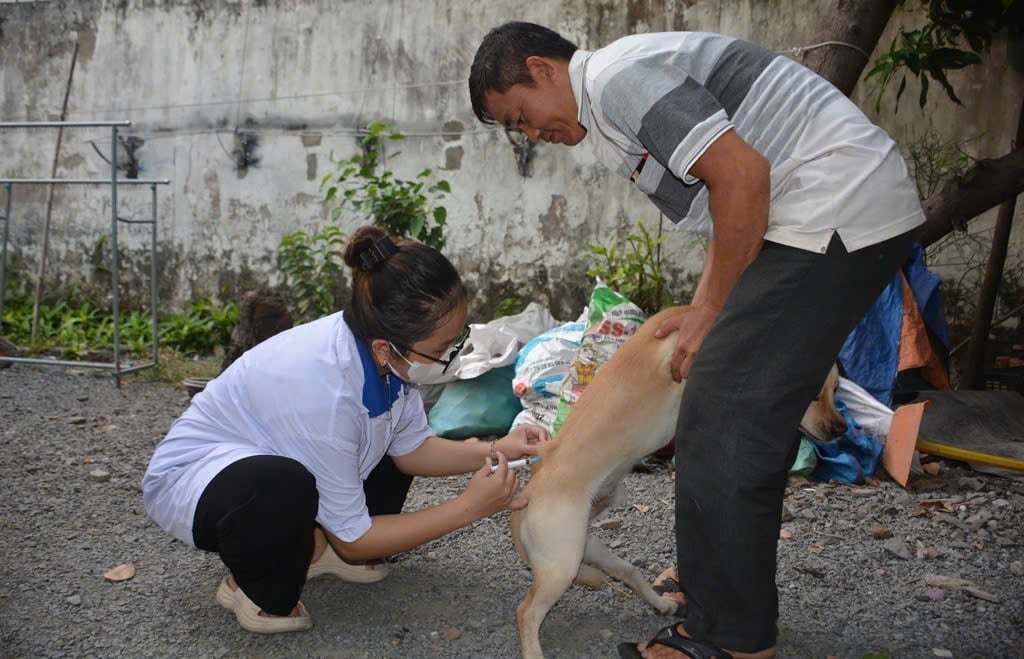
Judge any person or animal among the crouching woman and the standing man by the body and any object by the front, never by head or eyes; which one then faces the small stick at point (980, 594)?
the crouching woman

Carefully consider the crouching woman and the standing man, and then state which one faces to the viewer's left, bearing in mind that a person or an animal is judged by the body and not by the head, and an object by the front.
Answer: the standing man

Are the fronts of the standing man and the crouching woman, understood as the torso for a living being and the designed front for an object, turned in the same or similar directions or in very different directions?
very different directions

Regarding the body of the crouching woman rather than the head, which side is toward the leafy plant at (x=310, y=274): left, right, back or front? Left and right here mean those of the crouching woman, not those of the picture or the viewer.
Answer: left

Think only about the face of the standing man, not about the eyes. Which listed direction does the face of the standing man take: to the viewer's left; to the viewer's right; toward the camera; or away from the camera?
to the viewer's left

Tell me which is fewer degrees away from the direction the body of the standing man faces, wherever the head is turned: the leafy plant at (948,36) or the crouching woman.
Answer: the crouching woman

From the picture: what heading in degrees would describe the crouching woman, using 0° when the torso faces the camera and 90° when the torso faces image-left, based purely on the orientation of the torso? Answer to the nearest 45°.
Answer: approximately 270°

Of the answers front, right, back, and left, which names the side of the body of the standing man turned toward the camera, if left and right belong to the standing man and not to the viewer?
left

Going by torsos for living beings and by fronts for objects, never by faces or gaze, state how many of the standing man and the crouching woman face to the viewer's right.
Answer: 1

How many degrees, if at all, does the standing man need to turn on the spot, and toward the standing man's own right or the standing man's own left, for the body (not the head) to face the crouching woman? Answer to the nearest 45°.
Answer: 0° — they already face them

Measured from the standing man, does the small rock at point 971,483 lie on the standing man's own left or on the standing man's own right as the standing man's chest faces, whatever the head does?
on the standing man's own right

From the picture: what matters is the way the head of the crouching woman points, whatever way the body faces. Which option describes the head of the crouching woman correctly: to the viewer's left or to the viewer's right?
to the viewer's right

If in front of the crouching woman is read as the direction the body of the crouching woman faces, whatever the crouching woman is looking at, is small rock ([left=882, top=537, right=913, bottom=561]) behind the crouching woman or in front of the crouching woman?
in front
